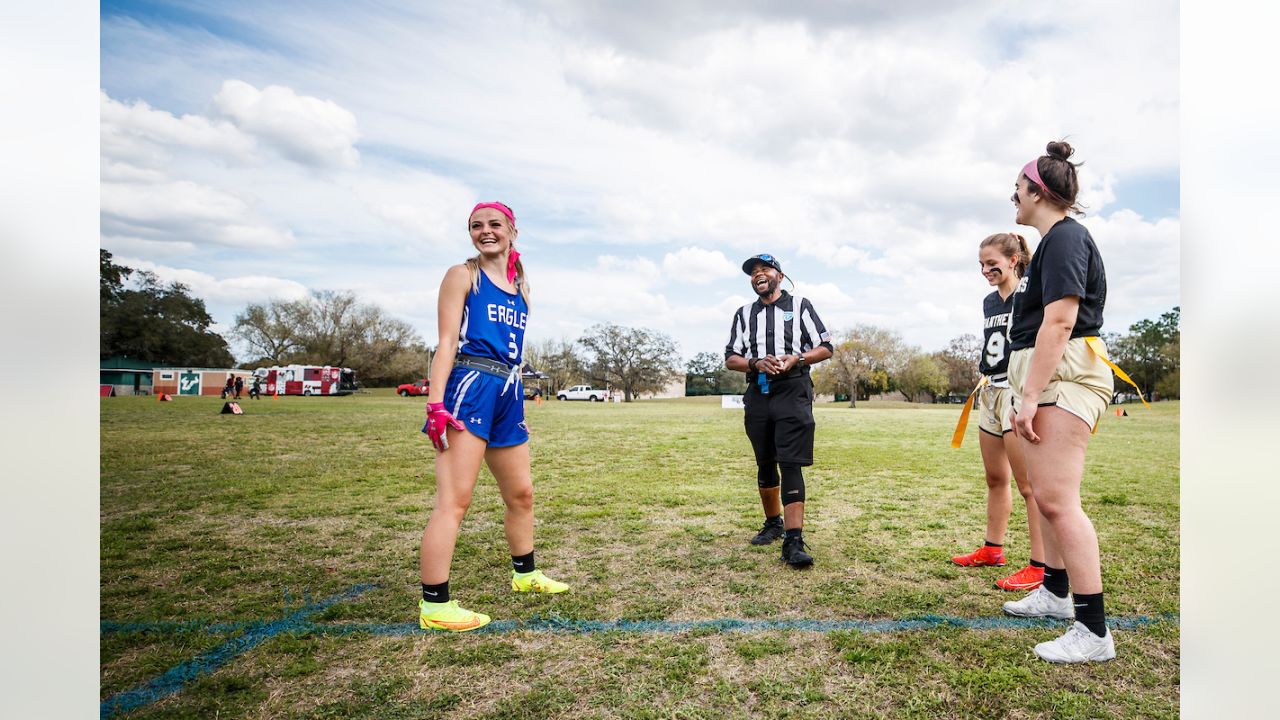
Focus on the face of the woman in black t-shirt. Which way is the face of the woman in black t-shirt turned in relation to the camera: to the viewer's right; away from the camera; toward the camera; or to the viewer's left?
to the viewer's left

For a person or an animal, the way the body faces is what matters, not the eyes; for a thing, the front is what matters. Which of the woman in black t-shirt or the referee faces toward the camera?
the referee

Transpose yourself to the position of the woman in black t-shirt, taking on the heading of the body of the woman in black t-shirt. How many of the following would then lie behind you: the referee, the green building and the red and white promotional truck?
0

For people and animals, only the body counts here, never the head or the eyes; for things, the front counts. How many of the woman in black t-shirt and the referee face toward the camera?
1

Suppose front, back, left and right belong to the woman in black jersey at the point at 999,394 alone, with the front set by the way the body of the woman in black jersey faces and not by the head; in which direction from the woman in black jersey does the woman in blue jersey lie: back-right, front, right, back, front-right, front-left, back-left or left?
front

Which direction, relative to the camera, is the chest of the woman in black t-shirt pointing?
to the viewer's left

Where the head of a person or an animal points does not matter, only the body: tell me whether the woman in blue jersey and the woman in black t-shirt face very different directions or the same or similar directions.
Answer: very different directions

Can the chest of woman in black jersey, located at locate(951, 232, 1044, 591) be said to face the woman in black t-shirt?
no

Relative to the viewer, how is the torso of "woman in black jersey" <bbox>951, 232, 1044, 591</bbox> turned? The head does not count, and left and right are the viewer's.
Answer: facing the viewer and to the left of the viewer

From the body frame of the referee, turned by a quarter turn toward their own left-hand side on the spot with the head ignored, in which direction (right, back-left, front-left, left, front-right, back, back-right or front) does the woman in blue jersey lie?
back-right

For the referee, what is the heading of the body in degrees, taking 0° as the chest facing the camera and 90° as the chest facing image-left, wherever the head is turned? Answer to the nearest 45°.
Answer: approximately 0°

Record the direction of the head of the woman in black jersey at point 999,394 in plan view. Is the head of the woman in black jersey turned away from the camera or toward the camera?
toward the camera

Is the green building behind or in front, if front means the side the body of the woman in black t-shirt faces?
in front

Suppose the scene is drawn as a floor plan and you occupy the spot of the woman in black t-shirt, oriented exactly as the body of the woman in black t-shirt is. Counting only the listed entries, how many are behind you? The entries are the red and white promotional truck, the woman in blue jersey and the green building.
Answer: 0

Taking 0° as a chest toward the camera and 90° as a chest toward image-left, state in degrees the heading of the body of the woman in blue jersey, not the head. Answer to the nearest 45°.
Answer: approximately 315°
